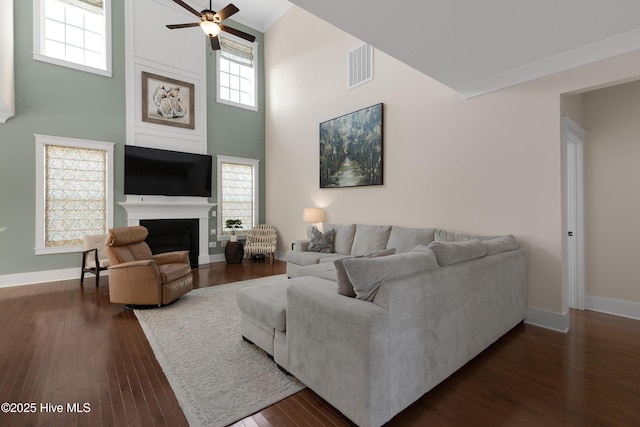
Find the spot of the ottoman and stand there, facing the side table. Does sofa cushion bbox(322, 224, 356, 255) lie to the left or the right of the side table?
right

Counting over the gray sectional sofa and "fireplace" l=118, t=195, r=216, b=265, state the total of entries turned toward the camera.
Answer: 1

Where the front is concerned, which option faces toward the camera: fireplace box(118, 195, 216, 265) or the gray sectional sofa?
the fireplace

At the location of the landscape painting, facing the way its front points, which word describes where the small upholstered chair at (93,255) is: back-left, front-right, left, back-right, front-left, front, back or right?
front-right

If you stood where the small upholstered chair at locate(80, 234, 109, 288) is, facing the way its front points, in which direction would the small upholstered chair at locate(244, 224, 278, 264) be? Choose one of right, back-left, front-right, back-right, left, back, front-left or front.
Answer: front-left

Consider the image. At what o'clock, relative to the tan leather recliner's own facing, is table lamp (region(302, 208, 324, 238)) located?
The table lamp is roughly at 10 o'clock from the tan leather recliner.

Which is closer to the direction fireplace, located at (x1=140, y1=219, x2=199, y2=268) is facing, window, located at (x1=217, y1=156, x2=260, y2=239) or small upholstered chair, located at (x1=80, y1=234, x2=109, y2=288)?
the small upholstered chair

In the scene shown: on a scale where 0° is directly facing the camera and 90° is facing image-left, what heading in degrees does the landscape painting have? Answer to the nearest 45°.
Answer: approximately 45°

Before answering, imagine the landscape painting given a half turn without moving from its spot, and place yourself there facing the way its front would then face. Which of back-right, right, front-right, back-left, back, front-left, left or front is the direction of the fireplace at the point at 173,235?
back-left

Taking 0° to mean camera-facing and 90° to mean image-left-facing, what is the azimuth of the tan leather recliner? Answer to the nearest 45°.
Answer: approximately 315°

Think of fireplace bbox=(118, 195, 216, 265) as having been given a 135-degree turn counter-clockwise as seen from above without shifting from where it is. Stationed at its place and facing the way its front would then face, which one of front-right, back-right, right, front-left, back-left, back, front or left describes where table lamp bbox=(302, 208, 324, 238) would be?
right

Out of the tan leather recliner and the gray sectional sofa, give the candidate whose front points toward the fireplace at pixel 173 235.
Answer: the gray sectional sofa

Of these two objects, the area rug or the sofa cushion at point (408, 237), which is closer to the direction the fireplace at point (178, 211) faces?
the area rug

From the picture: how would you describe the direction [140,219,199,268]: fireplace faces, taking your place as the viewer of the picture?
facing the viewer

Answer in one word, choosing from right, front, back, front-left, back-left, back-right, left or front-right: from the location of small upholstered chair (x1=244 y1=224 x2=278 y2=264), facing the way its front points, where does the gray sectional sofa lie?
front-left

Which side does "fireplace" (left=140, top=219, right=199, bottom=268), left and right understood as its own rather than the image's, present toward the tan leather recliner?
front

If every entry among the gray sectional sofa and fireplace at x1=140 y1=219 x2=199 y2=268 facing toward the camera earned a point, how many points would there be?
1
